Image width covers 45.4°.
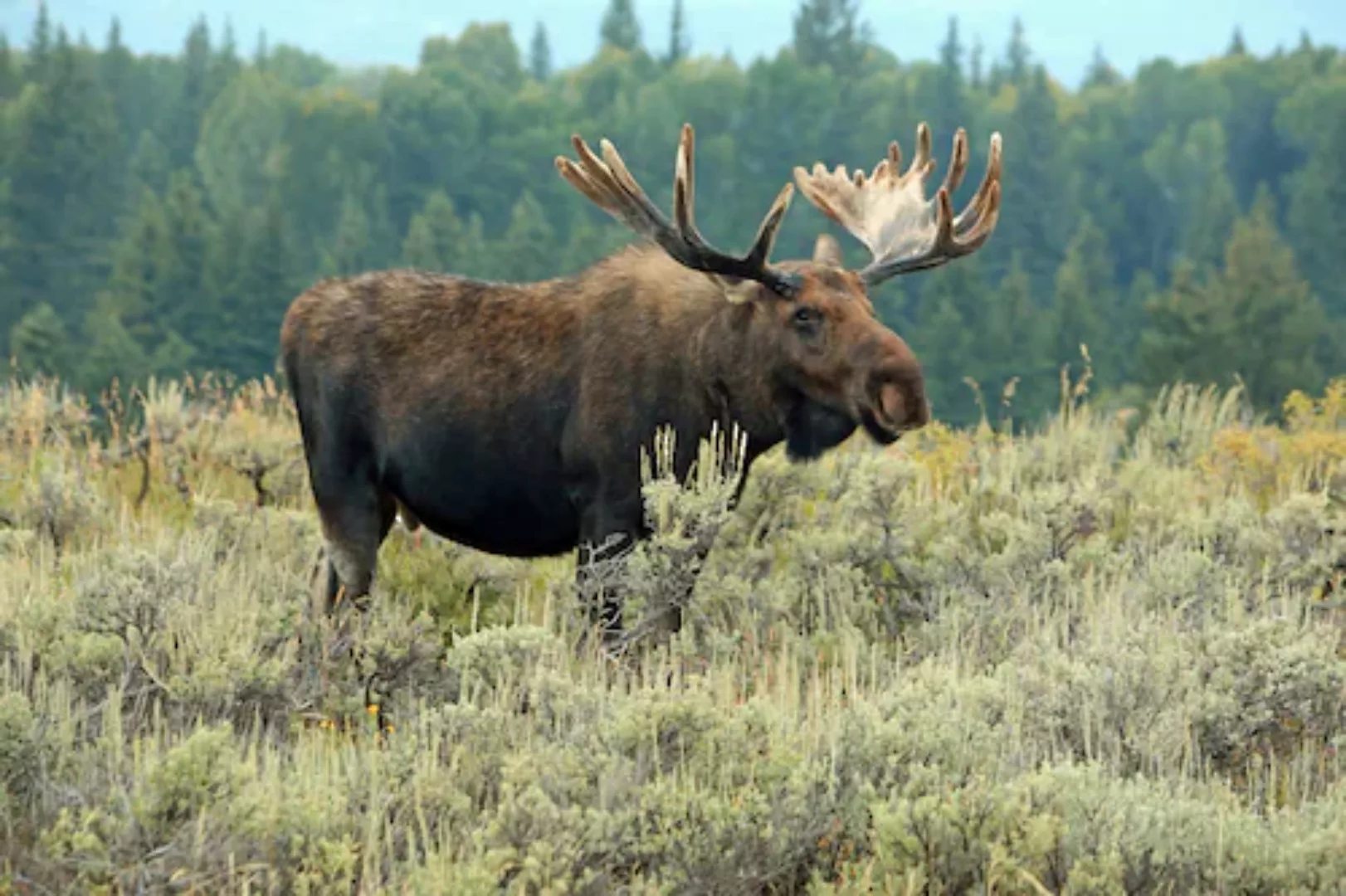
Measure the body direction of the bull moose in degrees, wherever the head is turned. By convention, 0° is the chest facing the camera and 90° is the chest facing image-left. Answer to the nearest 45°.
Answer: approximately 270°
